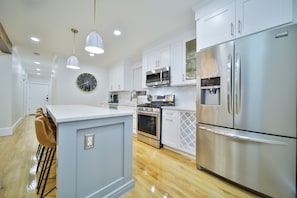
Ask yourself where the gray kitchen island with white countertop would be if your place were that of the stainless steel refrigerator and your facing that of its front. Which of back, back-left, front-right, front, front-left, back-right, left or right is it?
front

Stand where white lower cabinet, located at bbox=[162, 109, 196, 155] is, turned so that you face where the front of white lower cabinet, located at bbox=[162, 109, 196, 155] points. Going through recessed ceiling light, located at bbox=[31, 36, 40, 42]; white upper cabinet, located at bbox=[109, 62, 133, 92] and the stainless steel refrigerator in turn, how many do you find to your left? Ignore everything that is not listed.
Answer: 1

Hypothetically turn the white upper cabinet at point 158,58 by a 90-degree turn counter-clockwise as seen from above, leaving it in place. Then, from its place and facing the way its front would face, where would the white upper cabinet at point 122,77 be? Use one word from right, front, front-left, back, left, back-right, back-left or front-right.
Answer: back

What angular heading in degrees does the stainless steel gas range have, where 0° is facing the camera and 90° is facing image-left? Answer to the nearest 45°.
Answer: approximately 45°

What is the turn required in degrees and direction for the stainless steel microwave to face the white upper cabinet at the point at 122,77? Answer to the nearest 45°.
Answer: approximately 90° to its right

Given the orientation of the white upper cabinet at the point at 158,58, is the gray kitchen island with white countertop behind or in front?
in front

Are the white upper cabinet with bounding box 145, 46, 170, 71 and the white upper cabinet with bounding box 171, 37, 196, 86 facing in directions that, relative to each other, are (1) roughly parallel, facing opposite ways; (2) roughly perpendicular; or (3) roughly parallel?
roughly parallel

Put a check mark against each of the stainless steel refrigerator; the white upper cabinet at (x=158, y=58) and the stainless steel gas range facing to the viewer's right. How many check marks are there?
0

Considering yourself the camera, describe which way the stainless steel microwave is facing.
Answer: facing the viewer and to the left of the viewer

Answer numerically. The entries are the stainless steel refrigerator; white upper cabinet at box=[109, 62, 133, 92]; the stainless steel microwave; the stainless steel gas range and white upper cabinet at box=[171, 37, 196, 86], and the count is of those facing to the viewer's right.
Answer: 0

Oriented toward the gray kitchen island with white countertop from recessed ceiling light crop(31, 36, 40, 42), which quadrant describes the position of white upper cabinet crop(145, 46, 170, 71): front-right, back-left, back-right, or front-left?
front-left
